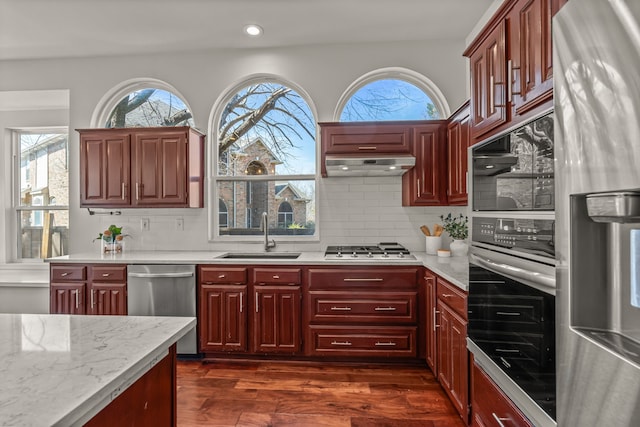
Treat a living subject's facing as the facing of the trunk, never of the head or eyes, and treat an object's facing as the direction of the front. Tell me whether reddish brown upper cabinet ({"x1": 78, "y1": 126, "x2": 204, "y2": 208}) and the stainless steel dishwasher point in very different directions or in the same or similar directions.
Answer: same or similar directions

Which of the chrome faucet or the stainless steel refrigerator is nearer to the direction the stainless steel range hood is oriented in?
the stainless steel refrigerator

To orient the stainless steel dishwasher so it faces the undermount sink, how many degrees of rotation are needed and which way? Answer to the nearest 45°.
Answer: approximately 90° to its left

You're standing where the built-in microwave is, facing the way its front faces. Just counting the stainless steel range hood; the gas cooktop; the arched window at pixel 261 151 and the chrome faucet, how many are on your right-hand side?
4

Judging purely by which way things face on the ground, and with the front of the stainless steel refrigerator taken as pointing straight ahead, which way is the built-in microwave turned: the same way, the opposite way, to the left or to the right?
the same way

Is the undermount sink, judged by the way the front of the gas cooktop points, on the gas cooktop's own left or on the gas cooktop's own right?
on the gas cooktop's own right

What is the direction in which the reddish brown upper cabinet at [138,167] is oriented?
toward the camera

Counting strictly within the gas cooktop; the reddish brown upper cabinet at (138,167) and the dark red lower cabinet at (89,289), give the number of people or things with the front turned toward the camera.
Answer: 3

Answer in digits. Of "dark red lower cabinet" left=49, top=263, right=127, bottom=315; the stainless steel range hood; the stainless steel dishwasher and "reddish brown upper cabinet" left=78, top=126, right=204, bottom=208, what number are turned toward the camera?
4

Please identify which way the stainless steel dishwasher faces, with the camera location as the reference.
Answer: facing the viewer

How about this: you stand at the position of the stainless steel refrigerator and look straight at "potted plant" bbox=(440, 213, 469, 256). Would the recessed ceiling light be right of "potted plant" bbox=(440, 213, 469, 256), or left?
left

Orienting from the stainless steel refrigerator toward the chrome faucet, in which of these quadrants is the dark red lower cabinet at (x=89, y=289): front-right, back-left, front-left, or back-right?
front-left

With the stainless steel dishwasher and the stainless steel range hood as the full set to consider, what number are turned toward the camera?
2

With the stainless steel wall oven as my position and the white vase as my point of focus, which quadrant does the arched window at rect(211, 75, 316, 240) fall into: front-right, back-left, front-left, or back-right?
front-left

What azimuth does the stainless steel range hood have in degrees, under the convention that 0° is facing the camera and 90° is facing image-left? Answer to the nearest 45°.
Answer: approximately 0°

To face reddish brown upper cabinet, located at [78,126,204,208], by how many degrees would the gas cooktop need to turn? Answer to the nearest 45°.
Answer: approximately 90° to its right

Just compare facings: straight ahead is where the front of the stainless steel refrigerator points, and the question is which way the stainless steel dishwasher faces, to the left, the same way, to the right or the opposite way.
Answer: to the left
